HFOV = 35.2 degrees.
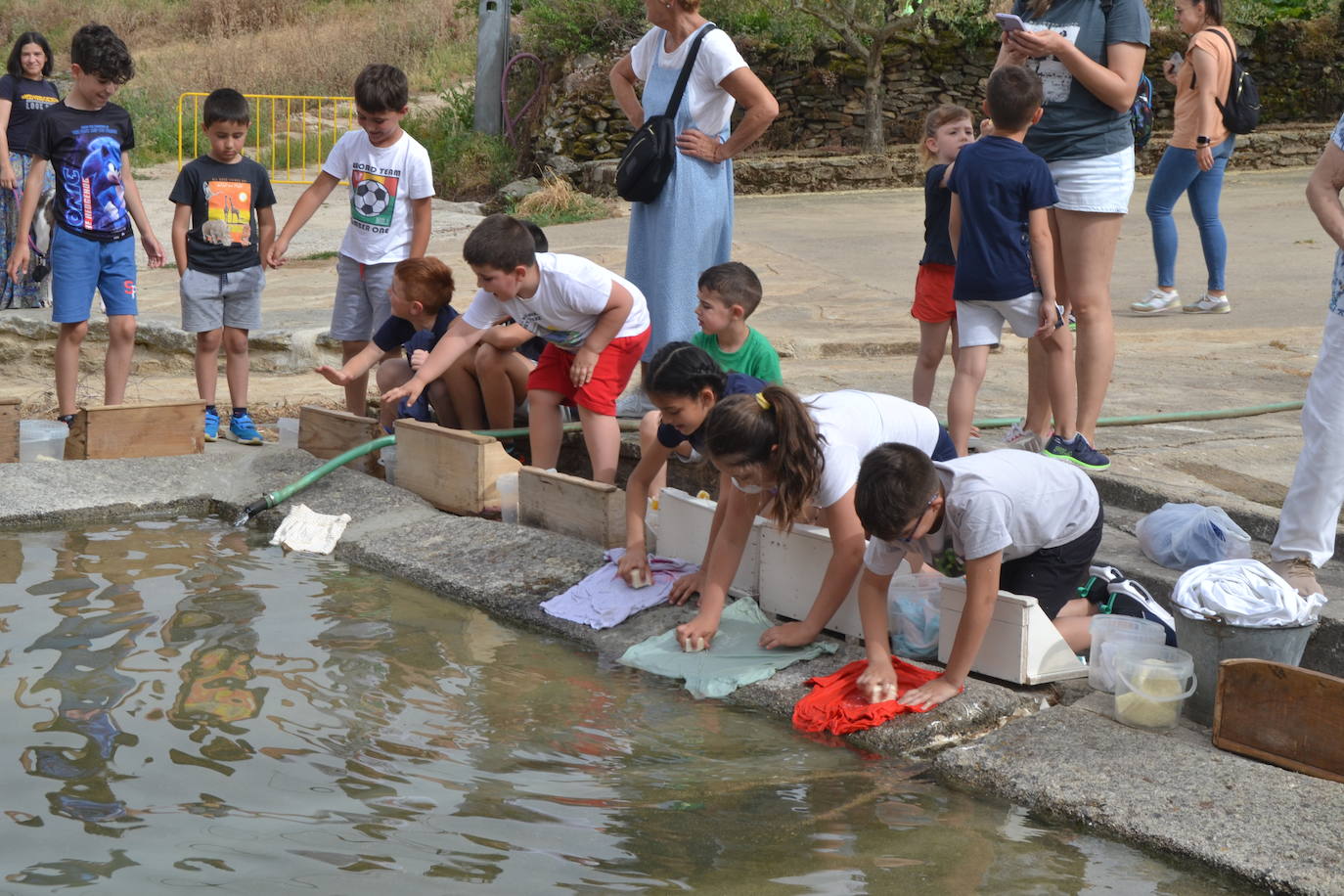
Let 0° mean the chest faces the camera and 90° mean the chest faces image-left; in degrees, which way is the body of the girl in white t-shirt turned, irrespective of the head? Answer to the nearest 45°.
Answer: approximately 45°

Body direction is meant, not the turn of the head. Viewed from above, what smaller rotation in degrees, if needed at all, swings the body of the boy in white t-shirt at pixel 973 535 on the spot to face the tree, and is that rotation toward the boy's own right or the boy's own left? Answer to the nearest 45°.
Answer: approximately 135° to the boy's own right

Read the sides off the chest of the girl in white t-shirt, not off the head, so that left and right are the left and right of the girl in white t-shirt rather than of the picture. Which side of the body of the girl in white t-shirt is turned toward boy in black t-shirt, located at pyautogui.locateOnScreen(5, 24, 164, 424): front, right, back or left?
right

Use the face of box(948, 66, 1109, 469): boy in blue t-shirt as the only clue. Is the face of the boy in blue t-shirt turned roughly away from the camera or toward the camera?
away from the camera
